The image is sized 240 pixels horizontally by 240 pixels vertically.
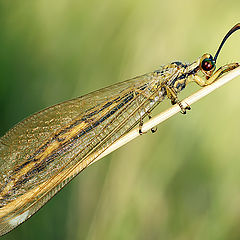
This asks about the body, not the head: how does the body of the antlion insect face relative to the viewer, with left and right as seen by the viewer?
facing to the right of the viewer
